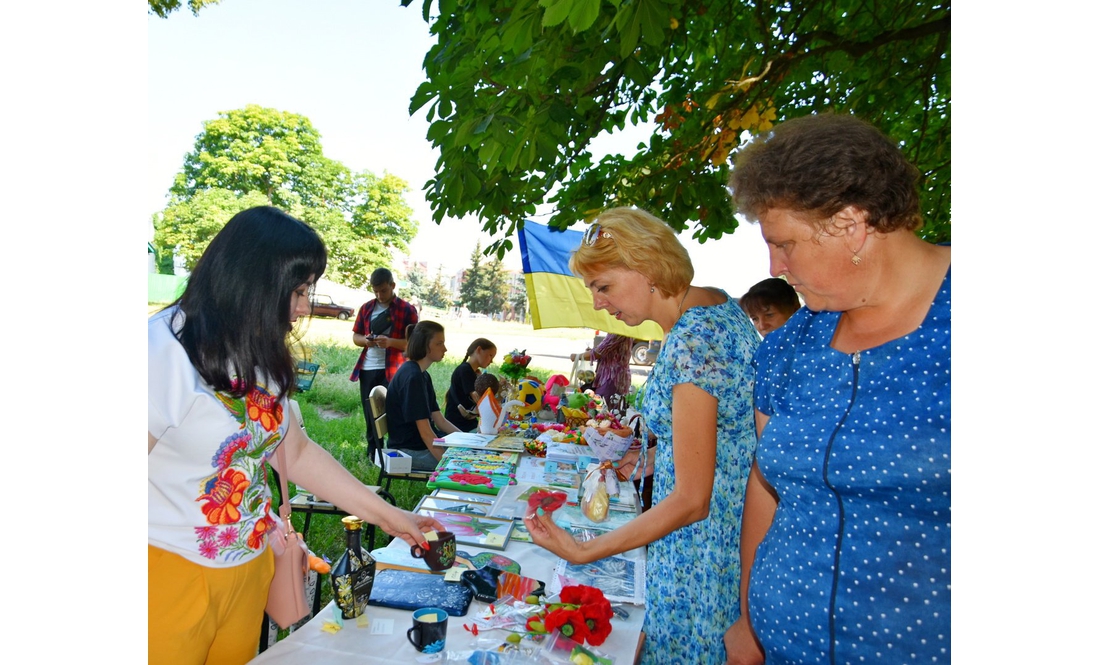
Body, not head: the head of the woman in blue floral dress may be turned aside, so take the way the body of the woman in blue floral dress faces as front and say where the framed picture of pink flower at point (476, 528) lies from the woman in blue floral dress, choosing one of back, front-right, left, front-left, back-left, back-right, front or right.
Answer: front-right

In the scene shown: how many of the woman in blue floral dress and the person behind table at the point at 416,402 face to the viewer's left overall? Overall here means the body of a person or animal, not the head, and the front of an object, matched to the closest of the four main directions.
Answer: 1

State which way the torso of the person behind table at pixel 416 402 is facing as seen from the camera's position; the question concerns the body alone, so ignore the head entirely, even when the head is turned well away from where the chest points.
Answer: to the viewer's right

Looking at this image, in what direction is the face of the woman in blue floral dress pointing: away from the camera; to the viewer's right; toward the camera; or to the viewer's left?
to the viewer's left

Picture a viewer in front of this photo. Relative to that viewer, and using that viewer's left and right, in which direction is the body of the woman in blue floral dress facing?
facing to the left of the viewer

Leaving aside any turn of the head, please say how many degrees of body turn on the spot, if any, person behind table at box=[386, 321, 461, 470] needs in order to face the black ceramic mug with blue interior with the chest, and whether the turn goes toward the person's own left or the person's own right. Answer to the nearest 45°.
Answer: approximately 90° to the person's own right
